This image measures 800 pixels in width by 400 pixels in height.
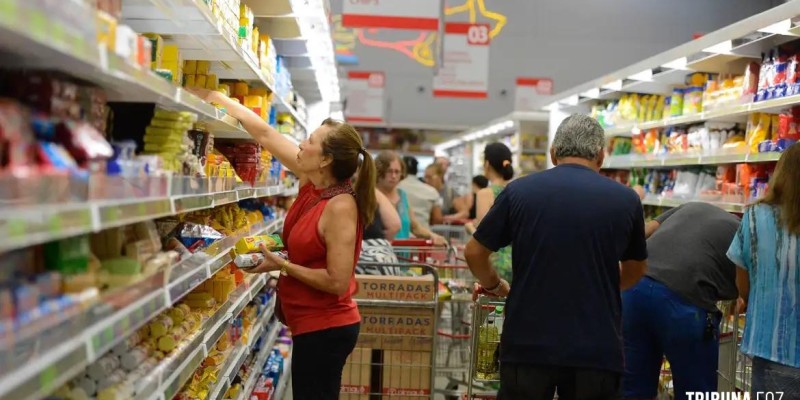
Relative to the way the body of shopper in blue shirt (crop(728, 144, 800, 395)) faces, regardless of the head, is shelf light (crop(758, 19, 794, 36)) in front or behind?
in front

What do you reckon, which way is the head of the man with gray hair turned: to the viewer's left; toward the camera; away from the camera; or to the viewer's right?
away from the camera

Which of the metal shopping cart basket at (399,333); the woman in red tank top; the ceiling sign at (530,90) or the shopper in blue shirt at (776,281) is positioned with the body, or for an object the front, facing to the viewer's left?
the woman in red tank top

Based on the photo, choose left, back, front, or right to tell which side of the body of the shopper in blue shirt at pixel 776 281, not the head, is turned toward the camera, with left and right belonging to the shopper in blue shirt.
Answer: back

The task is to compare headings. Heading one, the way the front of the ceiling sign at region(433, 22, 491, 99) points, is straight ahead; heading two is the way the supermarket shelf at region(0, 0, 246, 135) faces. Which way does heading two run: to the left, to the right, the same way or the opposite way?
to the left

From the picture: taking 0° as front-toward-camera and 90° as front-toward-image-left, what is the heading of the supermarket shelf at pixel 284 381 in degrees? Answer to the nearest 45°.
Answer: approximately 270°

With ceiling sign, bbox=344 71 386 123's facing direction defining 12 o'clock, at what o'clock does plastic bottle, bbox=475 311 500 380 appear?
The plastic bottle is roughly at 12 o'clock from the ceiling sign.

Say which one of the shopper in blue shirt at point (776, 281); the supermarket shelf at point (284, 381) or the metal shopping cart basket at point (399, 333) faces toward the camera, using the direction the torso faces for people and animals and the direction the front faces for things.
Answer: the metal shopping cart basket

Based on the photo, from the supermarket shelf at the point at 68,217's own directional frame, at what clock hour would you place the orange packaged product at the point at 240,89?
The orange packaged product is roughly at 8 o'clock from the supermarket shelf.

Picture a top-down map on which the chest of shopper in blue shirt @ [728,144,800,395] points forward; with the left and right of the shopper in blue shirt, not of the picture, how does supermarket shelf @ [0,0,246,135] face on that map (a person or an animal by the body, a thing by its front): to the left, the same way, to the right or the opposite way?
to the right

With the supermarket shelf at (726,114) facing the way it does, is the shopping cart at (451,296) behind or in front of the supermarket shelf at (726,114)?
in front
